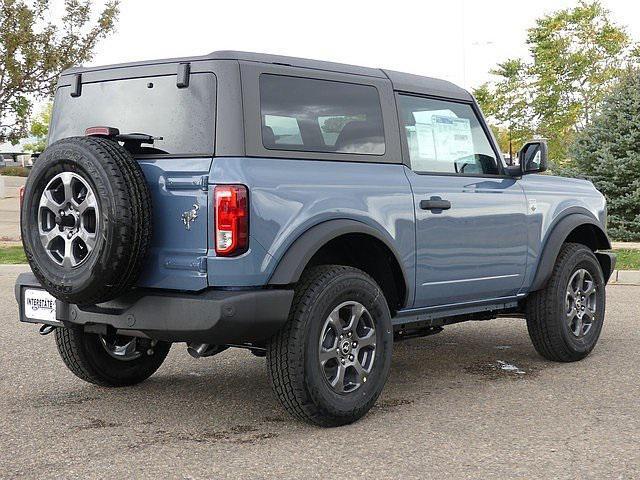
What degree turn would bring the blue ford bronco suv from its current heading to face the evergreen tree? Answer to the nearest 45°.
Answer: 0° — it already faces it

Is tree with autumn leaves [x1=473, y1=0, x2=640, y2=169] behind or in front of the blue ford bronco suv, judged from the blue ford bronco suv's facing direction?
in front

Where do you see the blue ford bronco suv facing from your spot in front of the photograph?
facing away from the viewer and to the right of the viewer
